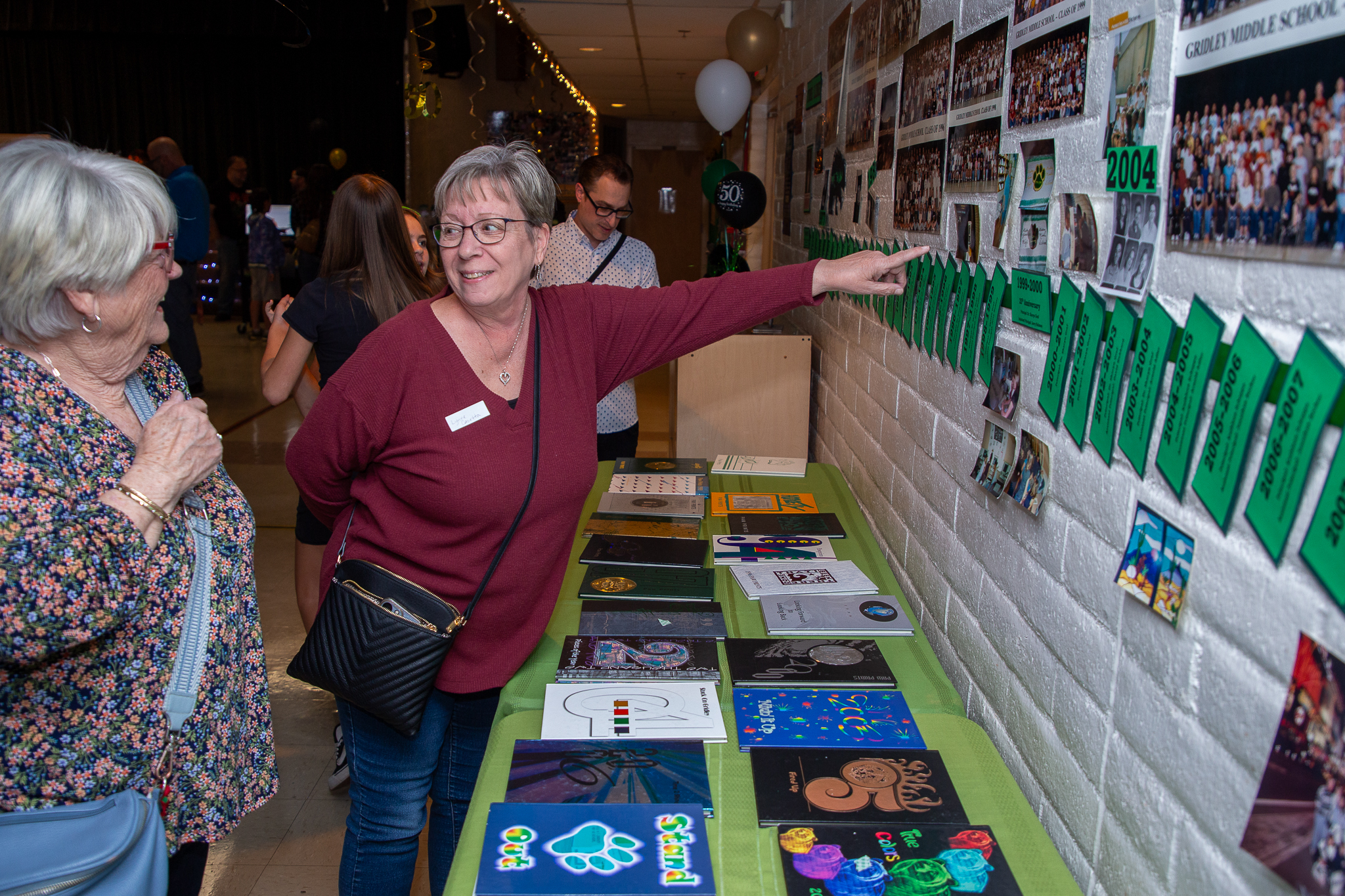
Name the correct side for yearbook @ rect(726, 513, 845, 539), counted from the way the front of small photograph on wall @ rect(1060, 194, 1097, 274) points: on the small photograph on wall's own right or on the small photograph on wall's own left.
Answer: on the small photograph on wall's own right

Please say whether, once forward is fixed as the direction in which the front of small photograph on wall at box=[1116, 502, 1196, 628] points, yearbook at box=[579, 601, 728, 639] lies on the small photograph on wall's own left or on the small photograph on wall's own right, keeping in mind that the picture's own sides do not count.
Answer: on the small photograph on wall's own right

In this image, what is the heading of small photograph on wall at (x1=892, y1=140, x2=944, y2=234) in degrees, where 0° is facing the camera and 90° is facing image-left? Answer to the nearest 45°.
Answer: approximately 45°

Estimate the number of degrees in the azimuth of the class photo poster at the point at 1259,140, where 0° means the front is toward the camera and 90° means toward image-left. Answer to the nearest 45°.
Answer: approximately 45°

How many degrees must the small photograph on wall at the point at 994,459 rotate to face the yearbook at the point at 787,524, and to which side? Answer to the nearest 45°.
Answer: approximately 90° to its right

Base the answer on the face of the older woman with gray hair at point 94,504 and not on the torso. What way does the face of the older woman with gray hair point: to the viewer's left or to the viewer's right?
to the viewer's right

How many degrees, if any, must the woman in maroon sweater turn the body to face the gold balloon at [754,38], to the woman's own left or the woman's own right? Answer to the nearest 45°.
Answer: approximately 180°

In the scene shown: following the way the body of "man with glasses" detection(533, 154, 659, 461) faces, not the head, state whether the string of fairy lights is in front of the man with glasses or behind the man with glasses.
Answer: behind

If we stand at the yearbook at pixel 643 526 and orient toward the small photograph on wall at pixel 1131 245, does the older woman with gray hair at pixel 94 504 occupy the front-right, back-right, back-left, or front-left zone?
front-right
